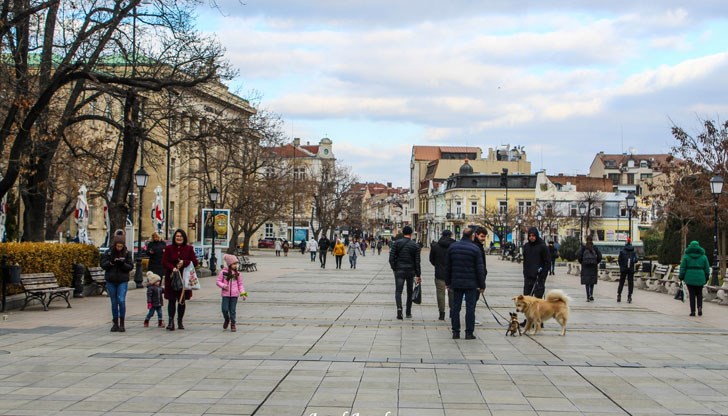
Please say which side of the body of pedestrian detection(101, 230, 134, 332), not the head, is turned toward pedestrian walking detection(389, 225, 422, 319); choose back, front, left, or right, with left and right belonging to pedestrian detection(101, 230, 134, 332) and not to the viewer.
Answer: left

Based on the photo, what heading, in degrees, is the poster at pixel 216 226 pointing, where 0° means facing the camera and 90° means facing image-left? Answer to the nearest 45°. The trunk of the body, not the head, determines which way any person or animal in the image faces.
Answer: approximately 0°

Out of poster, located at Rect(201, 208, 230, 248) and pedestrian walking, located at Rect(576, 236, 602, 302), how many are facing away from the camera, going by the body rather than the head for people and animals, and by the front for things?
1

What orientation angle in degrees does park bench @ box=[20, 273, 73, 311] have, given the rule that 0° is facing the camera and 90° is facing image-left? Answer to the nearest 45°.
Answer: approximately 315°

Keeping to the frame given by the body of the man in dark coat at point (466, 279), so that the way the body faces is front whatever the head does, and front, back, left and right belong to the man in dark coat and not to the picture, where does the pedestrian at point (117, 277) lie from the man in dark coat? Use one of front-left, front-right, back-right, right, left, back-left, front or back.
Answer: left

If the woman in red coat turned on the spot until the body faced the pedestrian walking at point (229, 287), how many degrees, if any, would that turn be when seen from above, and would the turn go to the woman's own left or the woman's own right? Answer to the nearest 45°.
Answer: approximately 90° to the woman's own left

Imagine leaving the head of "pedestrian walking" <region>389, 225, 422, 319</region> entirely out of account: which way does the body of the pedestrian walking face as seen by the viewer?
away from the camera

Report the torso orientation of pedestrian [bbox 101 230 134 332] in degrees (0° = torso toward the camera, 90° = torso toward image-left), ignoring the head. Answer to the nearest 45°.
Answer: approximately 0°

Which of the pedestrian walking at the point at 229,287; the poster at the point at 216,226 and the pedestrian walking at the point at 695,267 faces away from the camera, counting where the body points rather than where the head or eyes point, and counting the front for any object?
the pedestrian walking at the point at 695,267

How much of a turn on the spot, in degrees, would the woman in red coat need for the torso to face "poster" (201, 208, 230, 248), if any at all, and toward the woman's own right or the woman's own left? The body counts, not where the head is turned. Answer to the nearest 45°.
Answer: approximately 180°

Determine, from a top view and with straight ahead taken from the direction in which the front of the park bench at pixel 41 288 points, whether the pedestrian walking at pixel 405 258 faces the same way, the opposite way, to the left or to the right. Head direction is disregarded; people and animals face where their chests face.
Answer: to the left
